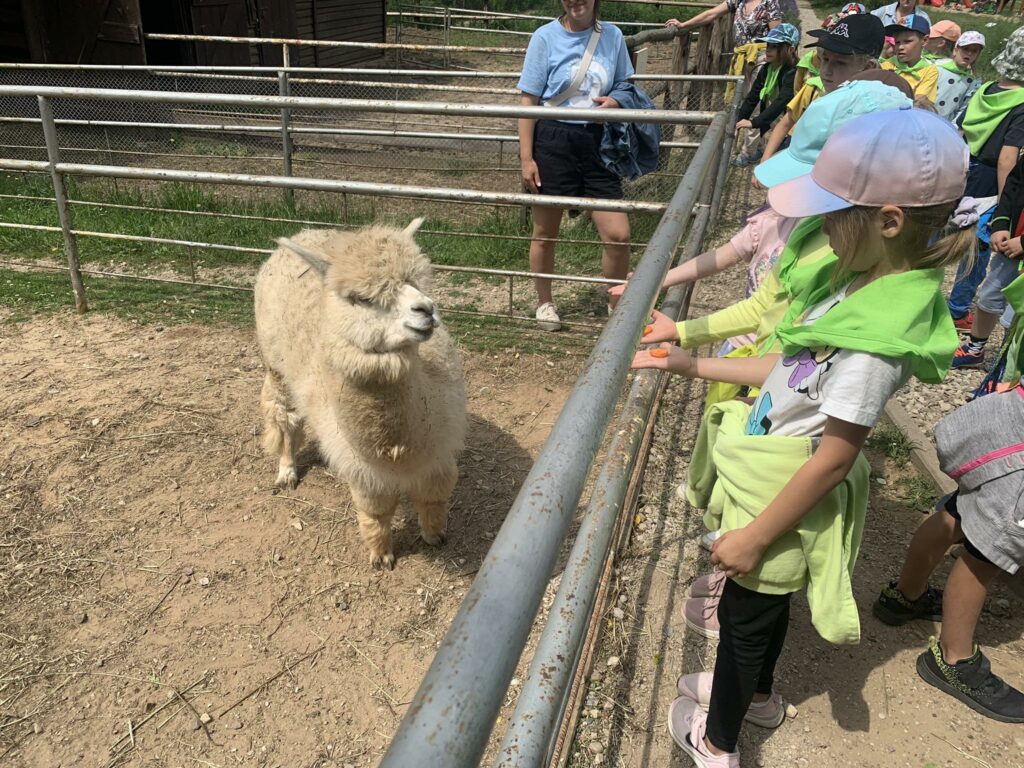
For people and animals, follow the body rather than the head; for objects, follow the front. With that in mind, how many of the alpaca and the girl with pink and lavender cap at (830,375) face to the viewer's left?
1

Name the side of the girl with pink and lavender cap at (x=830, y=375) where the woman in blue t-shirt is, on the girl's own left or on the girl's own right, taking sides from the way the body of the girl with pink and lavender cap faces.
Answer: on the girl's own right

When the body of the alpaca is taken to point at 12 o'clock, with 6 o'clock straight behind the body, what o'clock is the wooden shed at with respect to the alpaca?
The wooden shed is roughly at 7 o'clock from the alpaca.

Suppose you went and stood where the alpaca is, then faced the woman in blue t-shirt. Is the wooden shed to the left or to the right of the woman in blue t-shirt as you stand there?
left

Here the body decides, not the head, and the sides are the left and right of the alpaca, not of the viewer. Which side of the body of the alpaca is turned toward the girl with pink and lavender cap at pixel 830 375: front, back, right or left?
front

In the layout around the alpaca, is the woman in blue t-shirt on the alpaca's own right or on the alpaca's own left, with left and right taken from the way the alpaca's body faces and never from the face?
on the alpaca's own left

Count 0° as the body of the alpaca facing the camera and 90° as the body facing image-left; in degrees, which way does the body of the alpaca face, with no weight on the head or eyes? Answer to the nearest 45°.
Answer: approximately 315°

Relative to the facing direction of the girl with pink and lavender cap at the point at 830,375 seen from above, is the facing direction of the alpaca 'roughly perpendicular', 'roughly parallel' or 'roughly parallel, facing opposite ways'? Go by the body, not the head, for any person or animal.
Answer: roughly parallel, facing opposite ways

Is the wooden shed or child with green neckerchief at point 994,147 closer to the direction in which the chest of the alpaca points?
the child with green neckerchief

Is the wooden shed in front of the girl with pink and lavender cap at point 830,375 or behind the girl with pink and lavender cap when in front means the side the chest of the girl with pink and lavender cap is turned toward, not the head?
in front

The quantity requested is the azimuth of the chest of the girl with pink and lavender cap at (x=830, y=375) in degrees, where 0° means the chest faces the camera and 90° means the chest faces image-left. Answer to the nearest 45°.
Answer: approximately 90°
